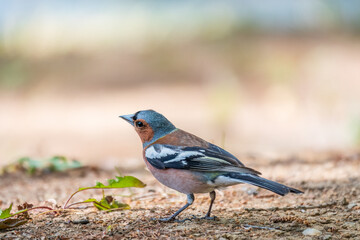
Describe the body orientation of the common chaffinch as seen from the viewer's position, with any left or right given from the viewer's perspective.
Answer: facing to the left of the viewer

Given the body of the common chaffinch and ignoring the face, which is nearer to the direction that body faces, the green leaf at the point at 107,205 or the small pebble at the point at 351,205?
the green leaf

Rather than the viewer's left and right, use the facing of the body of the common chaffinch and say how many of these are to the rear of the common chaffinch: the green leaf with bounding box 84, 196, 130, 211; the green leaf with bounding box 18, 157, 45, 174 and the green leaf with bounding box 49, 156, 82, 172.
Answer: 0

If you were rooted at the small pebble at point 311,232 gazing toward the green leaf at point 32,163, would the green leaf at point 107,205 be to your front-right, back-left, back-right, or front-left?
front-left

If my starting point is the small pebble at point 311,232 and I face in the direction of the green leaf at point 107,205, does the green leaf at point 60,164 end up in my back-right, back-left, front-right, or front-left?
front-right

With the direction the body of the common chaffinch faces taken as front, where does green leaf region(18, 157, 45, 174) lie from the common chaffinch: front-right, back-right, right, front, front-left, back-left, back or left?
front-right

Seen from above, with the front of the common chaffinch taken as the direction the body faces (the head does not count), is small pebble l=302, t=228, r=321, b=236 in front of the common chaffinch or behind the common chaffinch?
behind

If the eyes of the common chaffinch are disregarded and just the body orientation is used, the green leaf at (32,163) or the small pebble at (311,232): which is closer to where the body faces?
the green leaf

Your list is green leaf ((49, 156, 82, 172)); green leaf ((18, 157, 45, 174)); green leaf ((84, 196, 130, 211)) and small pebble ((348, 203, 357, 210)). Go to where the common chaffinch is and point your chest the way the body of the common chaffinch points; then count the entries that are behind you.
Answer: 1

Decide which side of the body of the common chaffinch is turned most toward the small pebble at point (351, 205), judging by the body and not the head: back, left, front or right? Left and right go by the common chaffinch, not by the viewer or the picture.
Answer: back

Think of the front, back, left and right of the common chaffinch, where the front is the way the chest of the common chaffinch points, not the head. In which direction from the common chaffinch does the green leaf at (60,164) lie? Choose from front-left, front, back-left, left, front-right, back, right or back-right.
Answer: front-right

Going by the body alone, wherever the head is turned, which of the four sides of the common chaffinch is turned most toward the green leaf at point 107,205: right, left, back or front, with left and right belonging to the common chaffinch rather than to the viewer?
front
